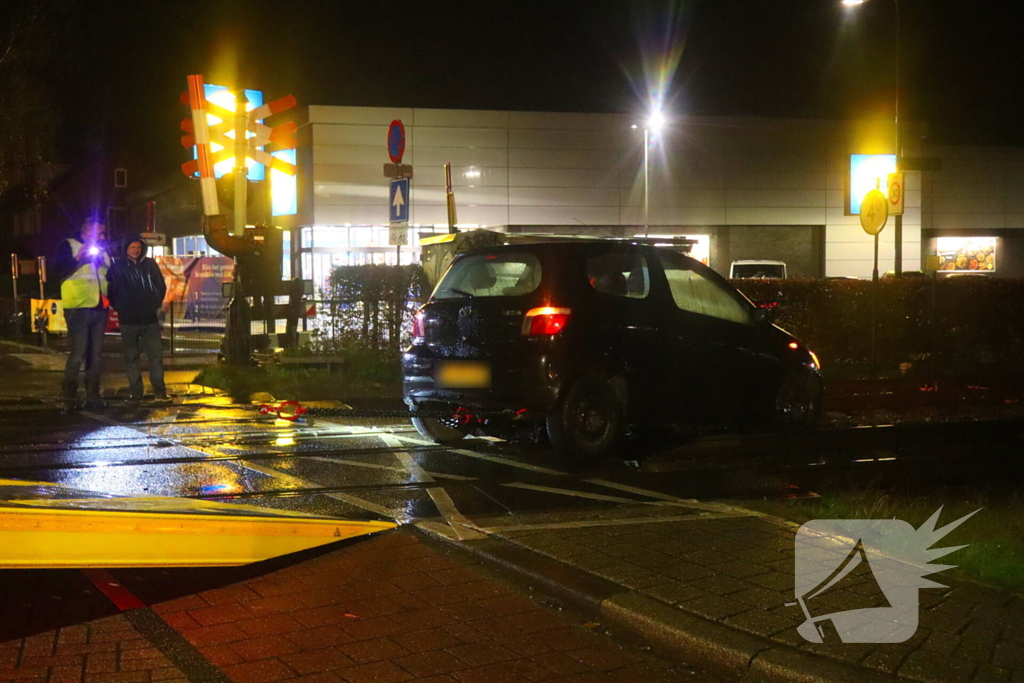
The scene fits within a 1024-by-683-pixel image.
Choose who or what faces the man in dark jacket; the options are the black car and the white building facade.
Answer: the white building facade

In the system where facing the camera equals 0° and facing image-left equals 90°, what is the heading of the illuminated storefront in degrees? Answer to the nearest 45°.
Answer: approximately 0°

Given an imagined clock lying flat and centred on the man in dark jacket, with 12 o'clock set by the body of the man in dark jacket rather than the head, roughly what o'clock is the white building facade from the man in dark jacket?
The white building facade is roughly at 7 o'clock from the man in dark jacket.

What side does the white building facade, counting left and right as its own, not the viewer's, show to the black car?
front

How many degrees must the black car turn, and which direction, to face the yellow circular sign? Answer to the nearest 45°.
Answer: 0° — it already faces it

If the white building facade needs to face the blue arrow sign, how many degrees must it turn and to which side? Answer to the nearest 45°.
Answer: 0° — it already faces it

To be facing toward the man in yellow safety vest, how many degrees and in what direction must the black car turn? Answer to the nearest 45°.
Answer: approximately 90° to its left

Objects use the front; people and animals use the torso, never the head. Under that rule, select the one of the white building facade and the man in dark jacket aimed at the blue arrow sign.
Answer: the white building facade

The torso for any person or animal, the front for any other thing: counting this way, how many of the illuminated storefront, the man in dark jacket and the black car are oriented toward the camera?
2
